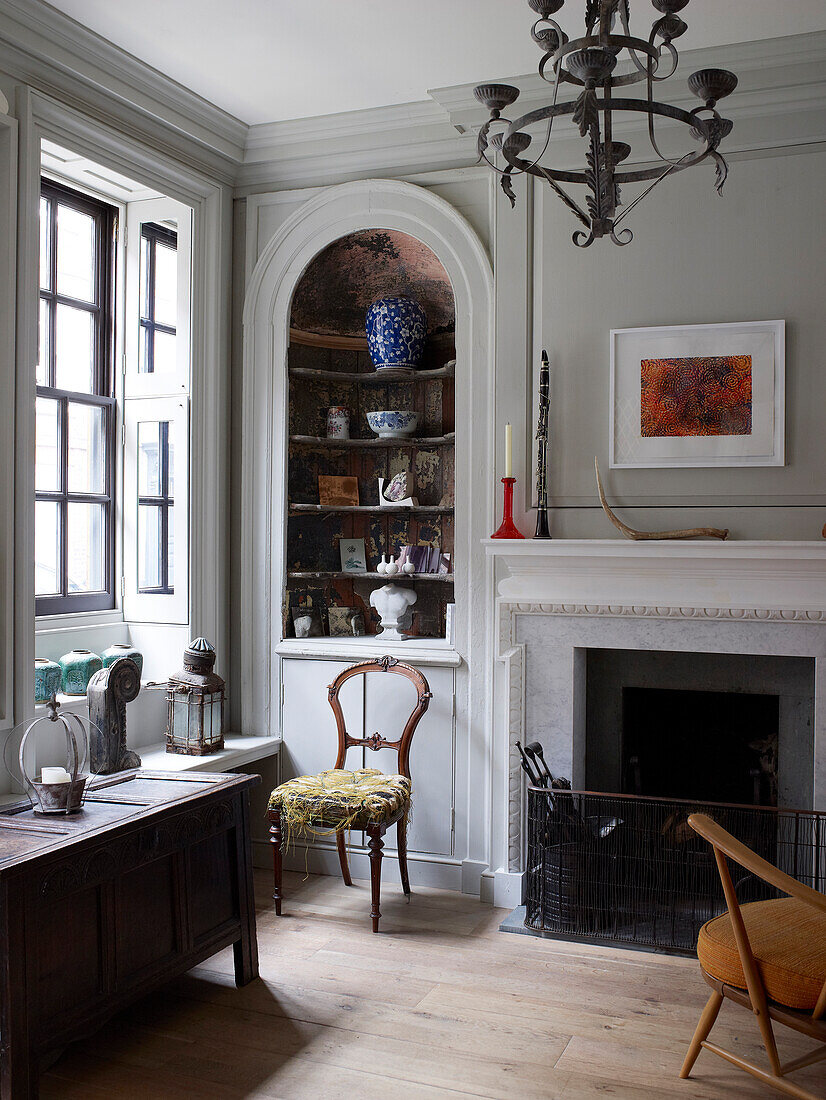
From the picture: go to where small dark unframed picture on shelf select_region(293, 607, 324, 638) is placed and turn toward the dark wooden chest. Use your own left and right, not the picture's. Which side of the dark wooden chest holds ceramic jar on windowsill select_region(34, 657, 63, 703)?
right

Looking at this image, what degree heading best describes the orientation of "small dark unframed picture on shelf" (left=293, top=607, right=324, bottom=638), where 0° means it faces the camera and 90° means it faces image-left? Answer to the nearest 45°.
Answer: approximately 0°

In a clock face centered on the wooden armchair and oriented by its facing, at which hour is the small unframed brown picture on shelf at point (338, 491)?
The small unframed brown picture on shelf is roughly at 12 o'clock from the wooden armchair.

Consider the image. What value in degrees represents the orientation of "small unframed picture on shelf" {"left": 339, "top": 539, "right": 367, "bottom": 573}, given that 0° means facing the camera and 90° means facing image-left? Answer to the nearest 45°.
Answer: approximately 0°

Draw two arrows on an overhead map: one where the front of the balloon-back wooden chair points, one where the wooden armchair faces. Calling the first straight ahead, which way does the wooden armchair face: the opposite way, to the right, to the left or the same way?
to the right

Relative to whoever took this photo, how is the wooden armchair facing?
facing away from the viewer and to the left of the viewer

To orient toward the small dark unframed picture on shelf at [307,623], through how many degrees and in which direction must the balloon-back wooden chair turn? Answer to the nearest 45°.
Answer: approximately 135° to its right
